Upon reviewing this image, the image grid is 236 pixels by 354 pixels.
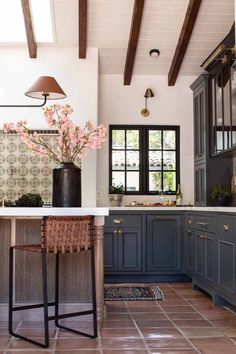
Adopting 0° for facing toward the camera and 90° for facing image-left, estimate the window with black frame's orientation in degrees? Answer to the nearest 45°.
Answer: approximately 0°

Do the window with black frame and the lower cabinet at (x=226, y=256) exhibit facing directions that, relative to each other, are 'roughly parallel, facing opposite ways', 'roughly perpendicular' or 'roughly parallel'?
roughly perpendicular

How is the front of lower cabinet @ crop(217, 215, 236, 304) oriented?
to the viewer's left

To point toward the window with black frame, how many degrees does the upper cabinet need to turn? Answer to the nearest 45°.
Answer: approximately 45° to its right

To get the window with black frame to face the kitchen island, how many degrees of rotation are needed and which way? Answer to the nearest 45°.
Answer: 0° — it already faces it

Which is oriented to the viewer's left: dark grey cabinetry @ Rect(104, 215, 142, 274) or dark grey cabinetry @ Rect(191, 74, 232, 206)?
dark grey cabinetry @ Rect(191, 74, 232, 206)

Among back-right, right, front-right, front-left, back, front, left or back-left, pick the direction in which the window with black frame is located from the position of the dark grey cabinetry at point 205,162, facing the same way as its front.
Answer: front-right

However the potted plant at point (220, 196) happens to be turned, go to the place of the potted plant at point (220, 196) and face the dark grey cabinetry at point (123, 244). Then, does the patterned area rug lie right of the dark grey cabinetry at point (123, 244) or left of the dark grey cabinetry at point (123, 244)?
left

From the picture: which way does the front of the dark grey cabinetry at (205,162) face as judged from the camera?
facing to the left of the viewer

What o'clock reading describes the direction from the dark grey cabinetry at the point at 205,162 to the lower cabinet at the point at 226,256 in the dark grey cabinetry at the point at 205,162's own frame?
The lower cabinet is roughly at 9 o'clock from the dark grey cabinetry.
